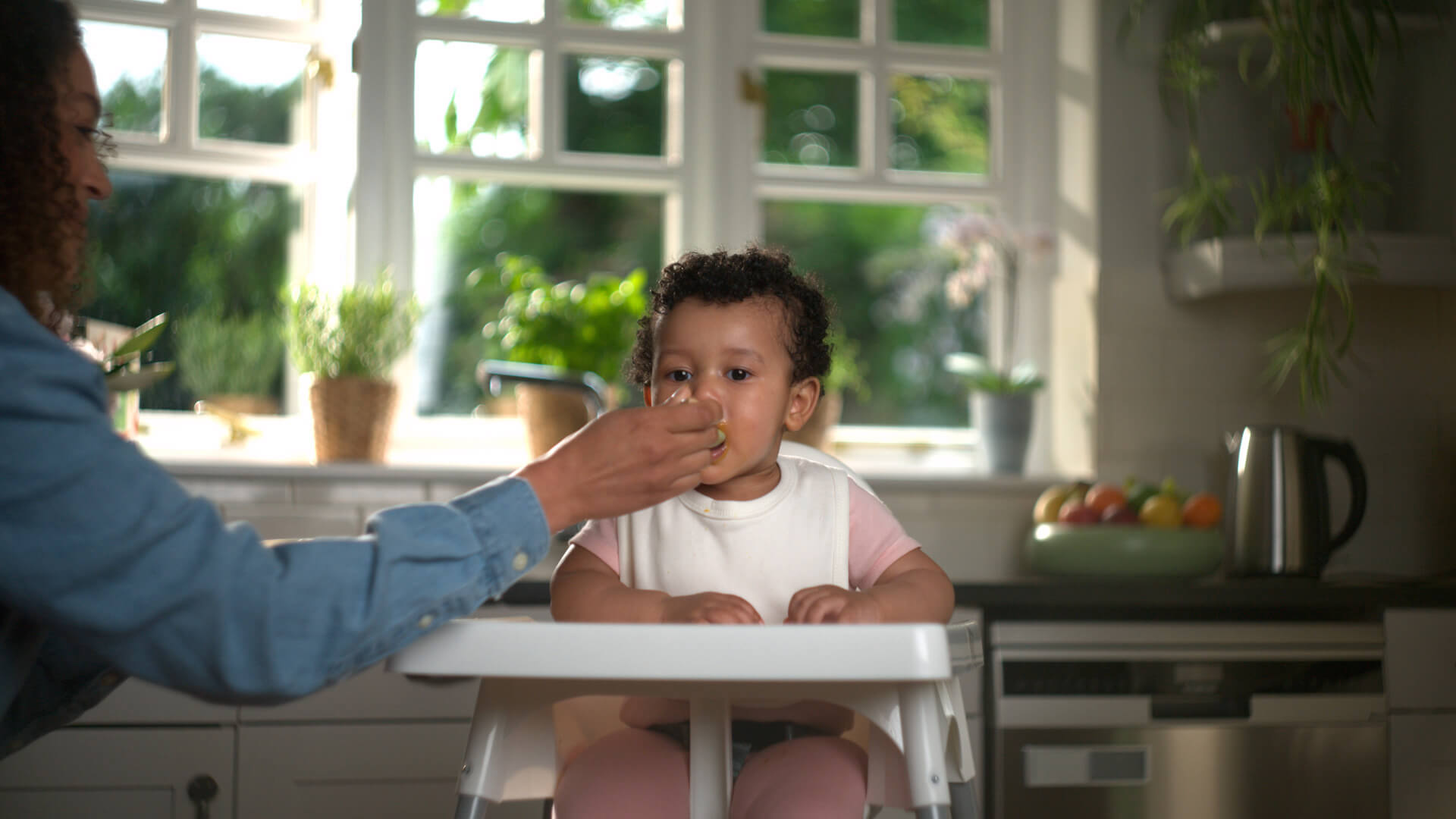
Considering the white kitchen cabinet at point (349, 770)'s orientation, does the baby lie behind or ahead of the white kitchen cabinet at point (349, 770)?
ahead

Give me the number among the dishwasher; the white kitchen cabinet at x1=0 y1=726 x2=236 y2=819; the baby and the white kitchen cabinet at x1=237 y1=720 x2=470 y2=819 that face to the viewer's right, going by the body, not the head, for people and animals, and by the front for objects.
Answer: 0

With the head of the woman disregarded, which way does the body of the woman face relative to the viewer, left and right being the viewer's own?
facing to the right of the viewer

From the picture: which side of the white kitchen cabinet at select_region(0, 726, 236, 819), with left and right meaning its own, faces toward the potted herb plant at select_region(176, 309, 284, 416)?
back

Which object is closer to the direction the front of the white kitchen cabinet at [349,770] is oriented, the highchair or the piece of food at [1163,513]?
the highchair

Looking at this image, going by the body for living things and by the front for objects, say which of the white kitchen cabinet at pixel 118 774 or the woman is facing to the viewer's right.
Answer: the woman

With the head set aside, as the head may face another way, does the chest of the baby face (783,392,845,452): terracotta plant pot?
no

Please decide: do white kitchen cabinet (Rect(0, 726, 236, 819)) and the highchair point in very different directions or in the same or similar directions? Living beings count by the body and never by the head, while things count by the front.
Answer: same or similar directions

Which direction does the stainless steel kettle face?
to the viewer's left

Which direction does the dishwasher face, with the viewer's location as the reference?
facing the viewer

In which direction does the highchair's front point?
toward the camera

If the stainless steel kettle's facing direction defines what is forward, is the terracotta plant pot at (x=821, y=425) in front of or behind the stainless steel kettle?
in front

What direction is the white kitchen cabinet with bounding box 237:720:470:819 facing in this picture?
toward the camera

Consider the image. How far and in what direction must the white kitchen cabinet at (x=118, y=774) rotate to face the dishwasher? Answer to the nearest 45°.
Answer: approximately 90° to its left

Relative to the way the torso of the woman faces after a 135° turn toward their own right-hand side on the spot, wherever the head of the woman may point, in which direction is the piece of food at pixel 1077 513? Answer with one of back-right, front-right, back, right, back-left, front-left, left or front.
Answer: back

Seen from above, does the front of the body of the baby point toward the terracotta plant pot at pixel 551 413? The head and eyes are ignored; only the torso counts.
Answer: no

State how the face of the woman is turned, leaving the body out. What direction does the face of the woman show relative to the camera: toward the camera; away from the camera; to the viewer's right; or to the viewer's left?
to the viewer's right
